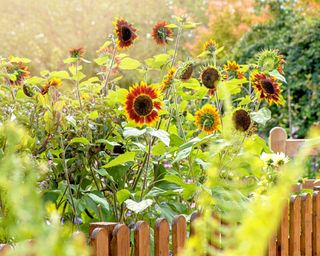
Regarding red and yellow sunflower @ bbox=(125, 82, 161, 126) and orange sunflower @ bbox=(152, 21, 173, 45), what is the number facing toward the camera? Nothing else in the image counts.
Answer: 2

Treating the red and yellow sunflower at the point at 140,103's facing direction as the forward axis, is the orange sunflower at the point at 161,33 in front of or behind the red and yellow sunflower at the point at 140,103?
behind

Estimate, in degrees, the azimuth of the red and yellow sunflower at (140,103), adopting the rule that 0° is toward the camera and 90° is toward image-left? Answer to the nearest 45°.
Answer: approximately 0°

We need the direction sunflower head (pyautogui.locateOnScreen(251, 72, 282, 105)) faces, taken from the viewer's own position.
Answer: facing the viewer and to the right of the viewer

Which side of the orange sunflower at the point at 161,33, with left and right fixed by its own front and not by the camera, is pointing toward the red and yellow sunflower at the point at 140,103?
front

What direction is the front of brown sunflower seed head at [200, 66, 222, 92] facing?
toward the camera

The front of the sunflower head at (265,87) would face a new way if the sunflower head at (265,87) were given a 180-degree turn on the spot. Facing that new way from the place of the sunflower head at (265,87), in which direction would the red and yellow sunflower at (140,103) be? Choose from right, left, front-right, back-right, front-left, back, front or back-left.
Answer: left

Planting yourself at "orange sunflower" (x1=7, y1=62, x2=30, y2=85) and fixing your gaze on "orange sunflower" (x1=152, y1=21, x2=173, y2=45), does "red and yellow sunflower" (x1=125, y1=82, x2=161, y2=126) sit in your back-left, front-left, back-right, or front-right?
front-right

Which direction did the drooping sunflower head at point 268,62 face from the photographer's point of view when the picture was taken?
facing away from the viewer and to the right of the viewer

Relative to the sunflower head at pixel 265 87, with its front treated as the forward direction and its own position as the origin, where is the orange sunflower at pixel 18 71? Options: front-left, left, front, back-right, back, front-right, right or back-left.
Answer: back-right

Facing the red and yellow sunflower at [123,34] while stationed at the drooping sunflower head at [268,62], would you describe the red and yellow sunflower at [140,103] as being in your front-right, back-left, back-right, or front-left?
front-left

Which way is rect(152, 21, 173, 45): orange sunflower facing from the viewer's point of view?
toward the camera
